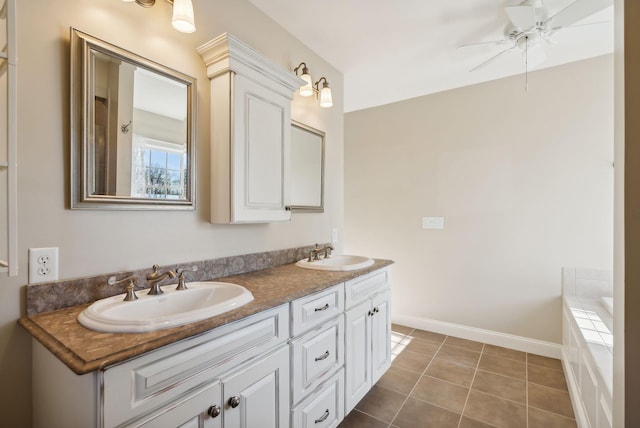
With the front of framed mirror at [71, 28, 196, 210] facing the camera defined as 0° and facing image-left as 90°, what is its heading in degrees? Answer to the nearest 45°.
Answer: approximately 315°

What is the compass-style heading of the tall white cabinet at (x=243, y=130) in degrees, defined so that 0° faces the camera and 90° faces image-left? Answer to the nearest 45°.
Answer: approximately 315°

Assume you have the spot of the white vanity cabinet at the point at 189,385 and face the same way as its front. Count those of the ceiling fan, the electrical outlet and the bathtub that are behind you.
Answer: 1

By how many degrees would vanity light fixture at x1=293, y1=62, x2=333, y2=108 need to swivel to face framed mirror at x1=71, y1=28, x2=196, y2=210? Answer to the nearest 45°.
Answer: approximately 90° to its right

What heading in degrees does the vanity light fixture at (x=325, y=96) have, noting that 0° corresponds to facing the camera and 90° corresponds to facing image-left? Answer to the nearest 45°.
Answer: approximately 315°

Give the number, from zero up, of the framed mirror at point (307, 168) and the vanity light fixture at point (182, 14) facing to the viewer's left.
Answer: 0

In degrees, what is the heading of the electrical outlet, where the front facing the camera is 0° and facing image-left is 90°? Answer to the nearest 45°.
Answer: approximately 315°

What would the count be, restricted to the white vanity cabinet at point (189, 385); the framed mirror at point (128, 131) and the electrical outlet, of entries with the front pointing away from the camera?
0

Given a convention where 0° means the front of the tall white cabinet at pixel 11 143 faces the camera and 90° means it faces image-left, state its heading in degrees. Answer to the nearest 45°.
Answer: approximately 315°
